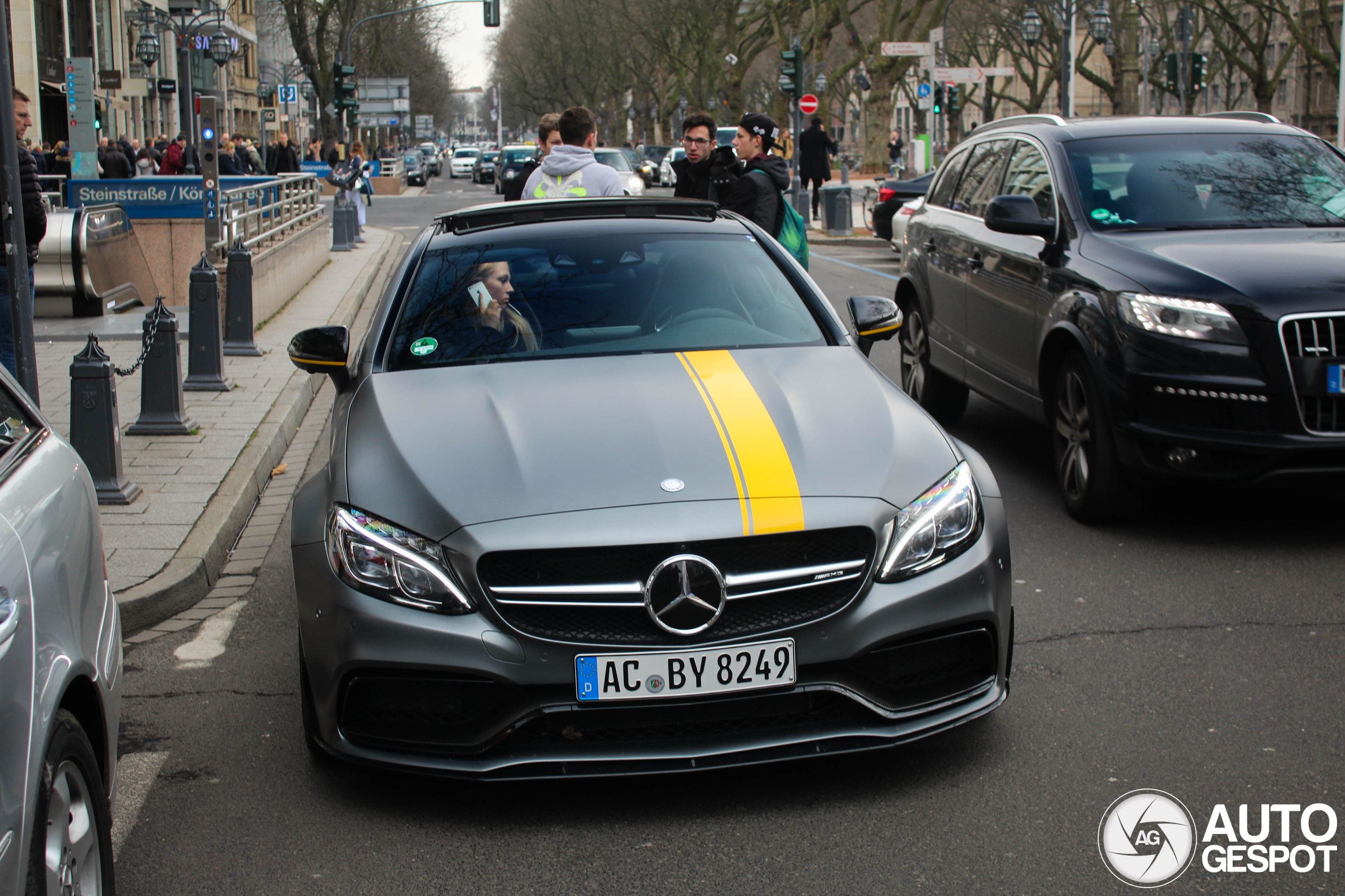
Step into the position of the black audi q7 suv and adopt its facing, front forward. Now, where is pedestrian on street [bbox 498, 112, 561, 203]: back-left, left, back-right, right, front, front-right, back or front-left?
back

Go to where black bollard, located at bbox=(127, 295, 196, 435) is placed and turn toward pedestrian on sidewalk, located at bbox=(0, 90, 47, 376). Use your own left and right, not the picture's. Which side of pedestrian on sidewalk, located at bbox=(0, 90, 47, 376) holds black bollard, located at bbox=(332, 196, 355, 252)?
right

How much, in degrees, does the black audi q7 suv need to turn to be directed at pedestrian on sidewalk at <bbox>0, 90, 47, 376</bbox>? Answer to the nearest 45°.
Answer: approximately 135° to its right

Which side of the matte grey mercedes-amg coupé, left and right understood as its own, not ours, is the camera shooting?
front

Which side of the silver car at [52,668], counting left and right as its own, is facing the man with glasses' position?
back

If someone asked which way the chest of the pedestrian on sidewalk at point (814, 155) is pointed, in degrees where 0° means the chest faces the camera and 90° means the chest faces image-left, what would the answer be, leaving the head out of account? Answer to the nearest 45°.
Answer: approximately 180°

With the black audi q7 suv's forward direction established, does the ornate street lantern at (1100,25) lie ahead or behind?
behind

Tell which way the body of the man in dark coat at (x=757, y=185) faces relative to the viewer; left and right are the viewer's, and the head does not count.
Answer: facing to the left of the viewer
